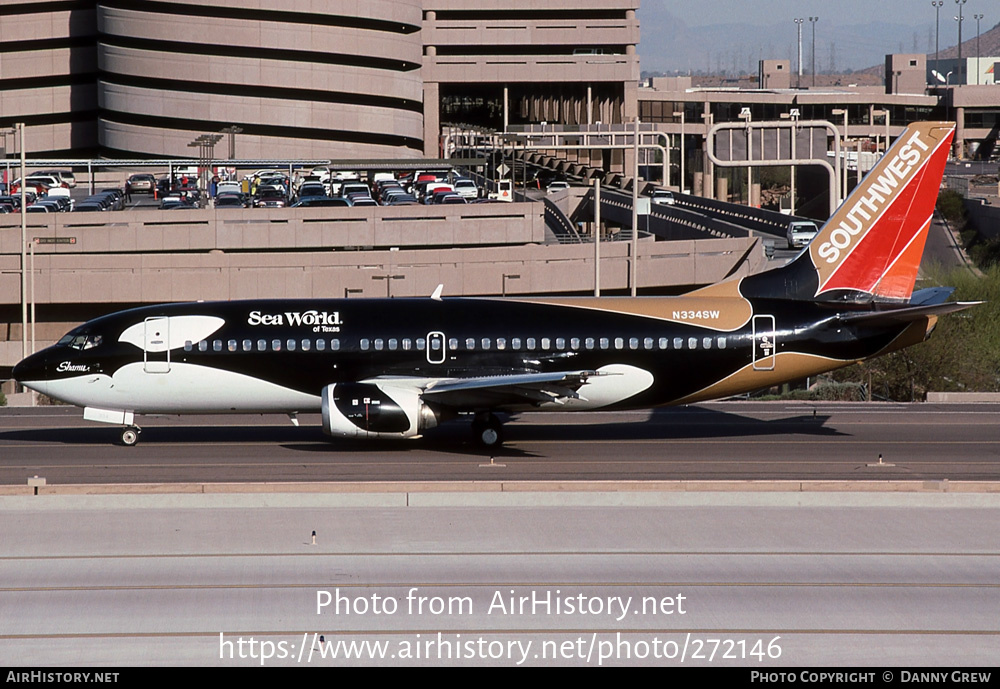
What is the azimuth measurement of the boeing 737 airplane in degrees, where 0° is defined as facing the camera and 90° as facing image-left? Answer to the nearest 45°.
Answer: approximately 90°
